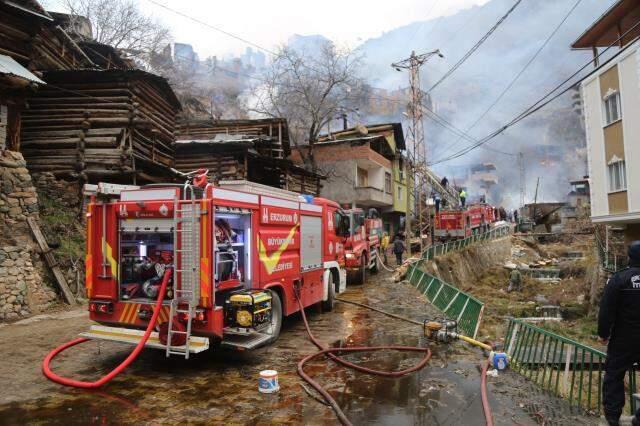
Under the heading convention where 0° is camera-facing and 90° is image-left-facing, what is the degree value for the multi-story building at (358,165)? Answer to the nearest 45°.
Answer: approximately 315°
